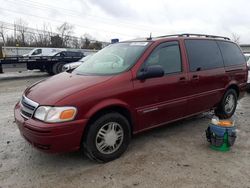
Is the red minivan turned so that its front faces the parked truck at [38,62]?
no

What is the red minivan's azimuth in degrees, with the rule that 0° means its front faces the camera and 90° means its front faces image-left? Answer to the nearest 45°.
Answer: approximately 45°

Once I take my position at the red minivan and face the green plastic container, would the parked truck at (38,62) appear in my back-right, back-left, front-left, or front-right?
back-left

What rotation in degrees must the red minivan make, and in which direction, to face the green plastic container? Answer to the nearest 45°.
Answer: approximately 135° to its left
